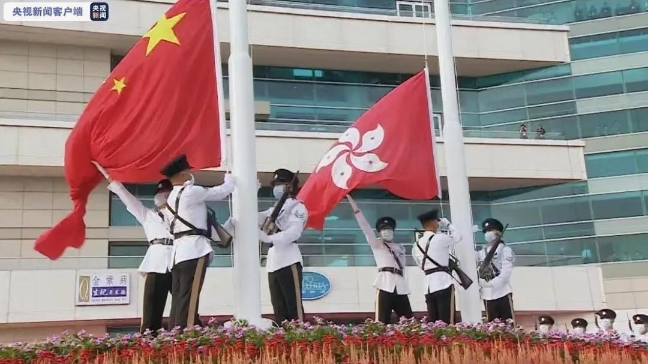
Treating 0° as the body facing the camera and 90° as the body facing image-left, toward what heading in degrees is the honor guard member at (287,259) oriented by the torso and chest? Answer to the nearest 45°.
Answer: approximately 45°

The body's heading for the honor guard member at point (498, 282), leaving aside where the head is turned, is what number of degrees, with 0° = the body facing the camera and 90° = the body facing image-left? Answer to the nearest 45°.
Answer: approximately 45°

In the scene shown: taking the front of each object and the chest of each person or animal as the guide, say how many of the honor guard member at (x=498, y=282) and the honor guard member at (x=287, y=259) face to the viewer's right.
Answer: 0

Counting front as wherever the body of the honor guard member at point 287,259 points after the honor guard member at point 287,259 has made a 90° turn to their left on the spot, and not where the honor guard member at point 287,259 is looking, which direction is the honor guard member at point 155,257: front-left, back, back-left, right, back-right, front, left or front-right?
back-right
